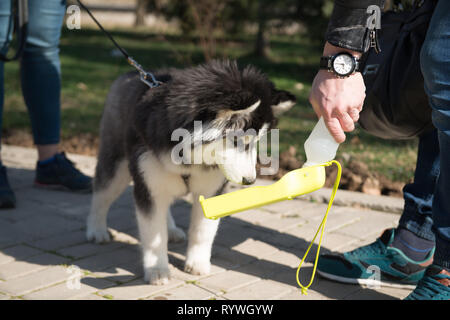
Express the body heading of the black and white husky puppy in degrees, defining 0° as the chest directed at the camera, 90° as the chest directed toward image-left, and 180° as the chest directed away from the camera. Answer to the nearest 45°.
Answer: approximately 315°

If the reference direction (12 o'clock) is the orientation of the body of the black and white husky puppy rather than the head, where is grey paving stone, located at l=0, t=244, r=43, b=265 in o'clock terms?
The grey paving stone is roughly at 5 o'clock from the black and white husky puppy.
